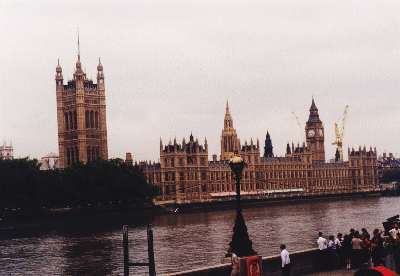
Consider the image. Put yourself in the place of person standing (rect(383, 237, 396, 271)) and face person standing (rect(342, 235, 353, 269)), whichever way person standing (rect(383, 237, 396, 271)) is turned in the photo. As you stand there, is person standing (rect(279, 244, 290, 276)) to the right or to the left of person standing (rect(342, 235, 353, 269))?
left

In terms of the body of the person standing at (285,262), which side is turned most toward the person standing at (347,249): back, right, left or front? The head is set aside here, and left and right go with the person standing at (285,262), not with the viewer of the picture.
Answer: right

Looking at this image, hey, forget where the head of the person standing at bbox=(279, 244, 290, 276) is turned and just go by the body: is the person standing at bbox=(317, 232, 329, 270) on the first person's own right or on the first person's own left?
on the first person's own right

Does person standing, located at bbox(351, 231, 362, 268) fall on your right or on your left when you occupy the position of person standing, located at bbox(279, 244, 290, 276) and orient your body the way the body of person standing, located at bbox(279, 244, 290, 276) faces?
on your right

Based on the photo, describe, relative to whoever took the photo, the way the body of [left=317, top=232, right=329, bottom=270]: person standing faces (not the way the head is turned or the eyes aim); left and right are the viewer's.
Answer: facing away from the viewer and to the left of the viewer

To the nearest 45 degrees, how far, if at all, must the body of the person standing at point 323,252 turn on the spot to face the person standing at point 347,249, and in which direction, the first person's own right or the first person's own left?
approximately 90° to the first person's own right
